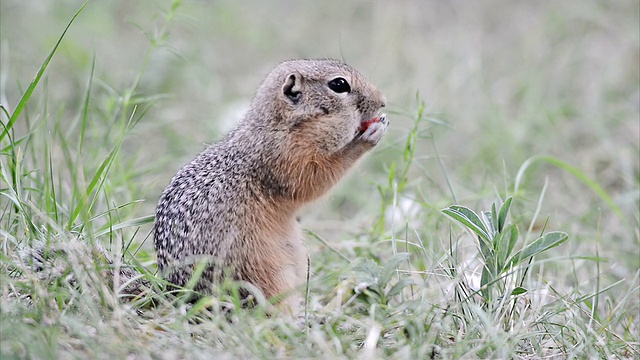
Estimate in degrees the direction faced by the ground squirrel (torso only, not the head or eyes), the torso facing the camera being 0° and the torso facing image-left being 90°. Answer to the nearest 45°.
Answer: approximately 270°

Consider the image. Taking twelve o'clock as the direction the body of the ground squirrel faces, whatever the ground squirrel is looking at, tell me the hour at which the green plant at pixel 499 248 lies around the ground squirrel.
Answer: The green plant is roughly at 1 o'clock from the ground squirrel.
